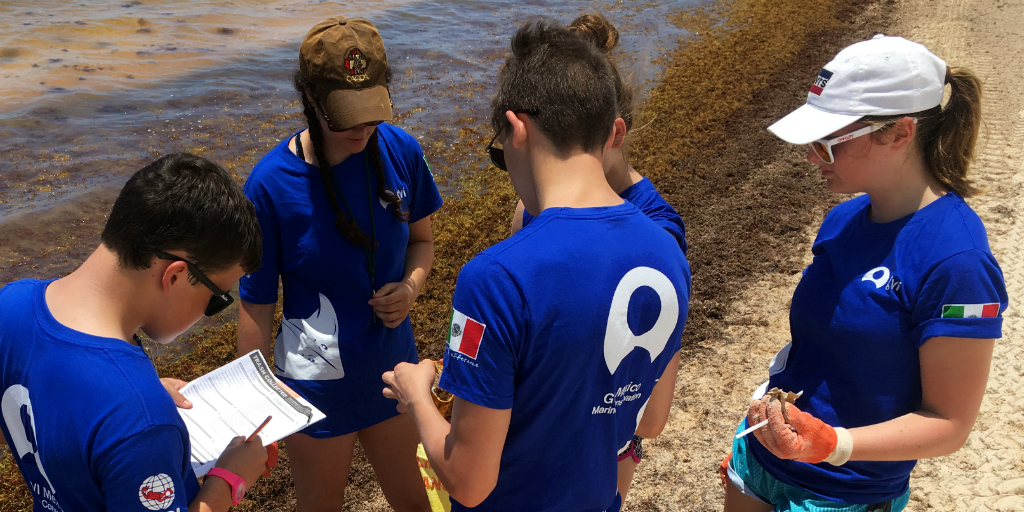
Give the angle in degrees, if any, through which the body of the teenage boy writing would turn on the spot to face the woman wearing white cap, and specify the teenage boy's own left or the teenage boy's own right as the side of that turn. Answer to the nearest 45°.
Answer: approximately 45° to the teenage boy's own right

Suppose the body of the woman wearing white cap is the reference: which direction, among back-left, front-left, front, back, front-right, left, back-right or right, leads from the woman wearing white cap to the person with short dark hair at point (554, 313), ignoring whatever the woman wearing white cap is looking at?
front

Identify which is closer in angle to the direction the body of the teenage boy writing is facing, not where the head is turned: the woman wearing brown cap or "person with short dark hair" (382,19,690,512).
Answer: the woman wearing brown cap

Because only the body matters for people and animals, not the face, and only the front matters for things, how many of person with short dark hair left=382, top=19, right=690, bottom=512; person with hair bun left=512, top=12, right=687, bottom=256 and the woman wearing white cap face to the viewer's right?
0

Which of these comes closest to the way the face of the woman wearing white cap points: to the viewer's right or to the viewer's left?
to the viewer's left

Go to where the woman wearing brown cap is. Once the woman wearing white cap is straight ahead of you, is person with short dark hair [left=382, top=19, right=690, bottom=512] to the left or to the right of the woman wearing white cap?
right

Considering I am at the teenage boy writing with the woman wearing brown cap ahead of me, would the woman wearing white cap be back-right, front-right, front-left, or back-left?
front-right

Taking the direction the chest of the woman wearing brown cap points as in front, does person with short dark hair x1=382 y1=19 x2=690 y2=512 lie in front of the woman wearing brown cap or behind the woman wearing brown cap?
in front

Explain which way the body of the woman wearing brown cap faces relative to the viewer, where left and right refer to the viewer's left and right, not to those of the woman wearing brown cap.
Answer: facing the viewer and to the right of the viewer

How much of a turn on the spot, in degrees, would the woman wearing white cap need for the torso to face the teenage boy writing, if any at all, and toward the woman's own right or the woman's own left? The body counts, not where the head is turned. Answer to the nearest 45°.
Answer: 0° — they already face them

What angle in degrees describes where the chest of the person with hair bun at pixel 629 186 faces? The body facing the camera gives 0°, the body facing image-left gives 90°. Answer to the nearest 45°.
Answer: approximately 45°

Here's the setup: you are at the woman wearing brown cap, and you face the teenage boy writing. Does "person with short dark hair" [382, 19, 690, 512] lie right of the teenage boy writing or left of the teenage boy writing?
left

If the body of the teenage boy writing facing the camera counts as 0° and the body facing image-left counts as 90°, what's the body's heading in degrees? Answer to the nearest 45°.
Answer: approximately 225°

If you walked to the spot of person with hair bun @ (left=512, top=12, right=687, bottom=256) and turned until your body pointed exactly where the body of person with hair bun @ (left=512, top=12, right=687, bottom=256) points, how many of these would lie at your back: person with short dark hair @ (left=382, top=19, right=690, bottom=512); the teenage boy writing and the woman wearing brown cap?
0
